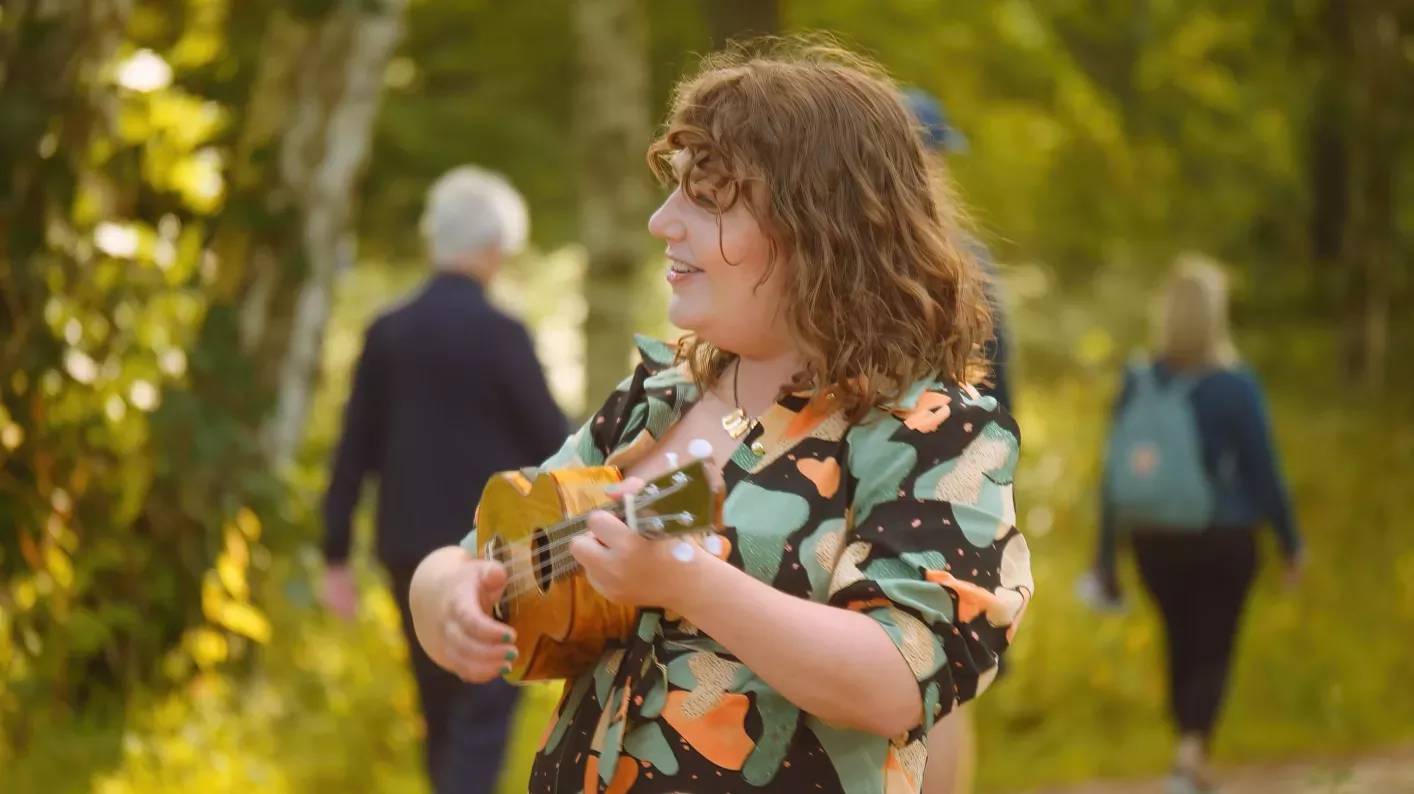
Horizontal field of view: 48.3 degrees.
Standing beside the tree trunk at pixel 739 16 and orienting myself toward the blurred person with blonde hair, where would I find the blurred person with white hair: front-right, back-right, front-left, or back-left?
front-right

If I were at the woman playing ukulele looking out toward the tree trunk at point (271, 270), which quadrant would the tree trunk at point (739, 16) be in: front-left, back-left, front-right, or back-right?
front-right

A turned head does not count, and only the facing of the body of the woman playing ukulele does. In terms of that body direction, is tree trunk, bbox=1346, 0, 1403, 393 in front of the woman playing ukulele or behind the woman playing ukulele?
behind

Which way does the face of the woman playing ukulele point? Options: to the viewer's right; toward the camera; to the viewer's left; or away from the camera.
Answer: to the viewer's left

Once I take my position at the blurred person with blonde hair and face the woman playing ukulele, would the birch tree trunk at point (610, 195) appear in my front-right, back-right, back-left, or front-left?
back-right

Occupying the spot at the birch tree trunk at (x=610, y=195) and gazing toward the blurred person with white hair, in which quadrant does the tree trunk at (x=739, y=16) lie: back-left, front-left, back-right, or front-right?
back-left

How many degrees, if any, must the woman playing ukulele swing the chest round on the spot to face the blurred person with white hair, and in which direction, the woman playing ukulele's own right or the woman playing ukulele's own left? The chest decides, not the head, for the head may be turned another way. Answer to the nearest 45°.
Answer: approximately 135° to the woman playing ukulele's own right

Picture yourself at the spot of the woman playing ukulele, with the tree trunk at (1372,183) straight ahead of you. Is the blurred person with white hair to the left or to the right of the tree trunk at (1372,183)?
left

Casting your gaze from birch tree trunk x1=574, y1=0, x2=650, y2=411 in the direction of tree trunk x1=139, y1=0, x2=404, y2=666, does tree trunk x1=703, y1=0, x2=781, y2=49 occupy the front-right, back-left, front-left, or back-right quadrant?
back-left

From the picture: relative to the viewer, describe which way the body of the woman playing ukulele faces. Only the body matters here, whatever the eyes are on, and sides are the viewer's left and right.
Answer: facing the viewer and to the left of the viewer

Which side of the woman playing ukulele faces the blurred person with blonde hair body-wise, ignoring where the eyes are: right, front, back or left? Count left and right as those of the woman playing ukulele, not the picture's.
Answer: back

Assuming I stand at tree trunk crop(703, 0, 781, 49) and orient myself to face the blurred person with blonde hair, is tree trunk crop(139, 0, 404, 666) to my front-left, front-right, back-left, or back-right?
front-right

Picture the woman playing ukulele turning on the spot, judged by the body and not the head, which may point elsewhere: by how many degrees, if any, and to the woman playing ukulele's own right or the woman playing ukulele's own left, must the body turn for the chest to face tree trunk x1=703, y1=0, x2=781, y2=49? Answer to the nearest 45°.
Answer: approximately 135° to the woman playing ukulele's own right

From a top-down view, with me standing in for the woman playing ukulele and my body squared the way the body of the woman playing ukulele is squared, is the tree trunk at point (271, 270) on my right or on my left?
on my right

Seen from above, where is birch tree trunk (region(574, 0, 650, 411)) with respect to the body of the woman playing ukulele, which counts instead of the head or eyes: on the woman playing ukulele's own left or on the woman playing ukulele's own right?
on the woman playing ukulele's own right
